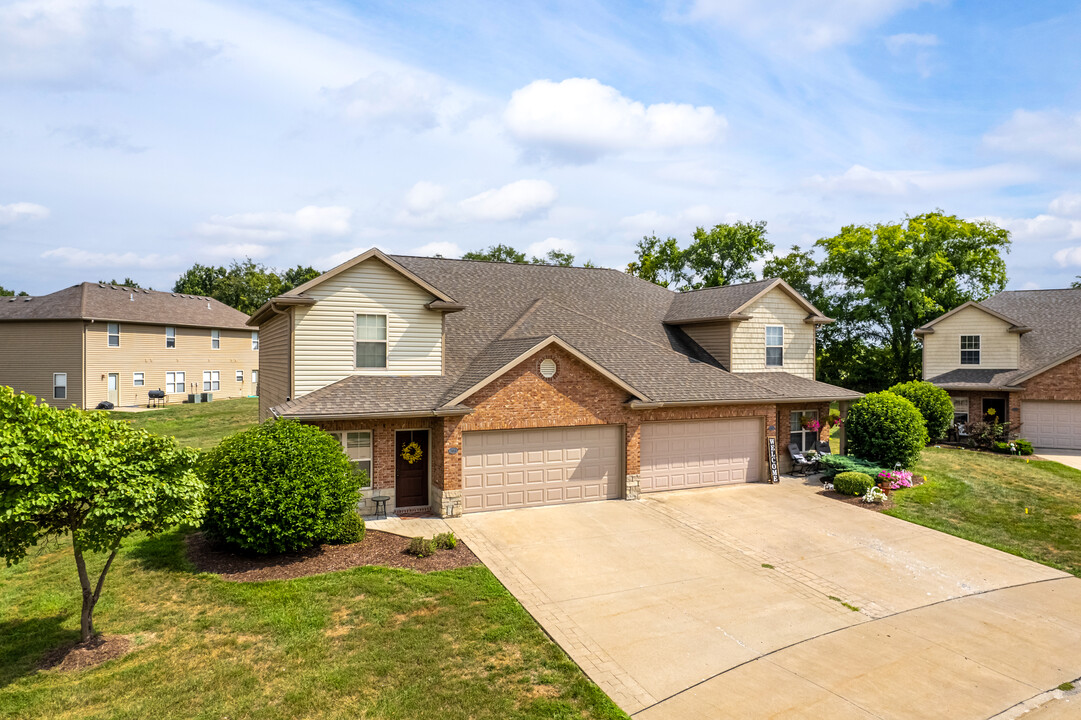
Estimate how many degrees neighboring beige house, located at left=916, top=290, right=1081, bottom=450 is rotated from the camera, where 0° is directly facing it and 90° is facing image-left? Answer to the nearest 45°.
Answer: approximately 0°

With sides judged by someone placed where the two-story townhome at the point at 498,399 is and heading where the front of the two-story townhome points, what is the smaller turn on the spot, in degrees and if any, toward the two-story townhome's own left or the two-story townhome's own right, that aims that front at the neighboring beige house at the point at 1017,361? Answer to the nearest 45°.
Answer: approximately 90° to the two-story townhome's own left

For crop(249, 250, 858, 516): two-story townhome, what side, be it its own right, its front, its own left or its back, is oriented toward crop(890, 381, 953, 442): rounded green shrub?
left

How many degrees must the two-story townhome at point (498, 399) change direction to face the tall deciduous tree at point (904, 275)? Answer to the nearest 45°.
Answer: approximately 90° to its left

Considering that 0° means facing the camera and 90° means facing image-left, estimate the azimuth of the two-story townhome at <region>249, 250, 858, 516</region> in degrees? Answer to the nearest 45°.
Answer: approximately 315°
